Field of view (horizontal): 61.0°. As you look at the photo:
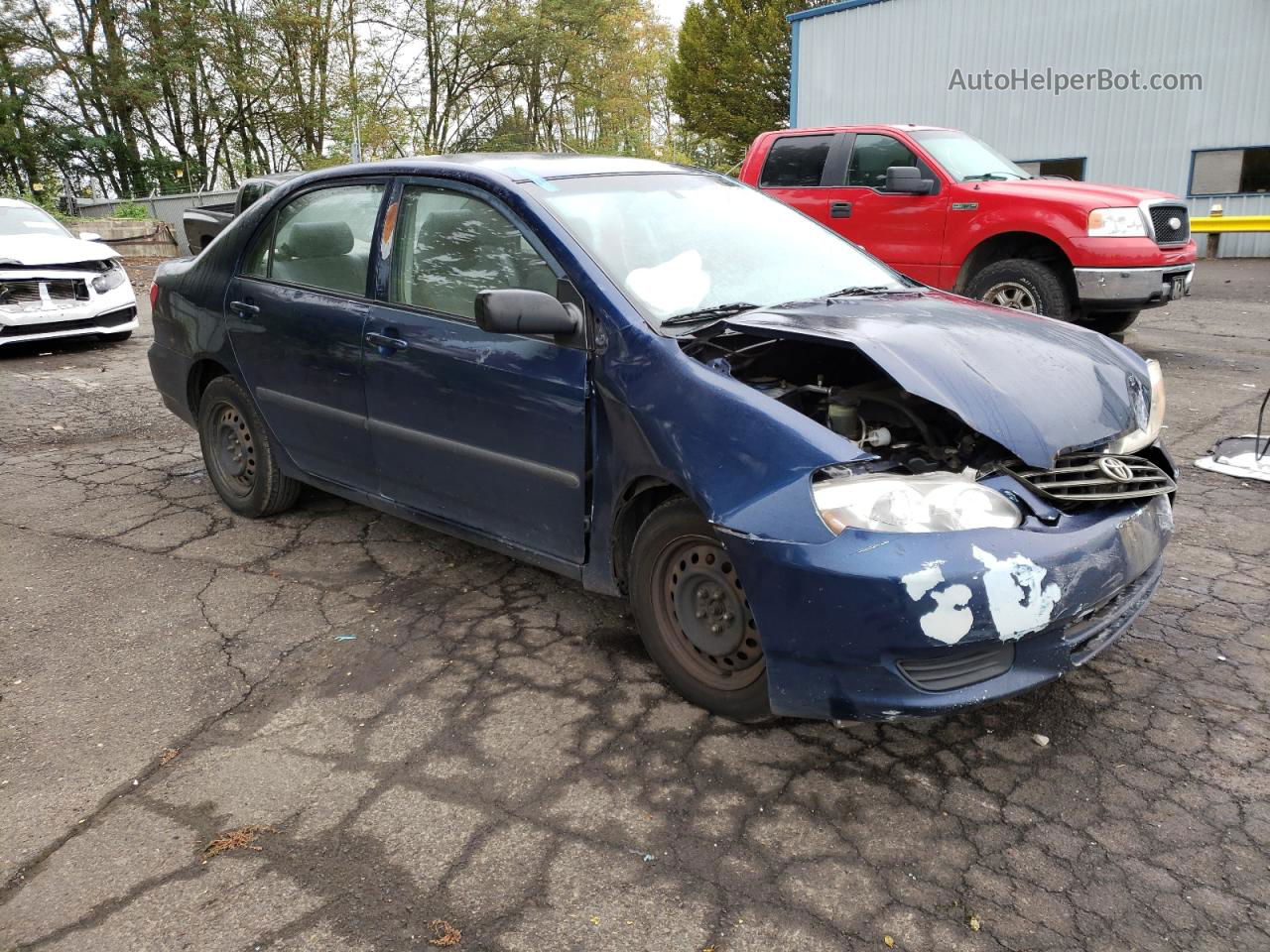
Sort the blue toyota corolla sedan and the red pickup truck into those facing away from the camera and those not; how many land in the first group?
0

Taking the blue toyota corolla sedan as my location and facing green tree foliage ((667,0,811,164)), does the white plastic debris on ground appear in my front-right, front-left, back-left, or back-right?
front-right

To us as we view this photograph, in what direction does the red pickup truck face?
facing the viewer and to the right of the viewer

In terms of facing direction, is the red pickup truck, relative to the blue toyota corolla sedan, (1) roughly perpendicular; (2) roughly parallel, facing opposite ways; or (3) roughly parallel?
roughly parallel

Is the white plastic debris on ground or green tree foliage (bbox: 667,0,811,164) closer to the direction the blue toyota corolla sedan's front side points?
the white plastic debris on ground

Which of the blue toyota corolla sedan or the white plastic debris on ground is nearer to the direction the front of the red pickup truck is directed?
the white plastic debris on ground

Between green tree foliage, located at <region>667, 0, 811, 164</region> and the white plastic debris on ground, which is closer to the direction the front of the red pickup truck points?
the white plastic debris on ground

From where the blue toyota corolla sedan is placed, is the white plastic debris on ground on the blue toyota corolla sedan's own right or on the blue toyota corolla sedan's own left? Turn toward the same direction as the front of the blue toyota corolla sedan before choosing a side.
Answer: on the blue toyota corolla sedan's own left

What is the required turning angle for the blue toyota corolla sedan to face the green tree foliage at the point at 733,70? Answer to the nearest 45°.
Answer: approximately 135° to its left

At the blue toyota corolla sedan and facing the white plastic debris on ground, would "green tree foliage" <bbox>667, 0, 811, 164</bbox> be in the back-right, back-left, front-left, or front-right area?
front-left

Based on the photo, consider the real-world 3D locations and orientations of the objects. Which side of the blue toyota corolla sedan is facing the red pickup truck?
left

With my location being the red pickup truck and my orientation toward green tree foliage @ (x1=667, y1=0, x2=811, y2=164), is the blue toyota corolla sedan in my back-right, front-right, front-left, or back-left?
back-left

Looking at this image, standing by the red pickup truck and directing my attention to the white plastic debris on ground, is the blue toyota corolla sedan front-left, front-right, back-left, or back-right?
front-right

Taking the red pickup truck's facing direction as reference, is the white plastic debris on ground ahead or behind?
ahead

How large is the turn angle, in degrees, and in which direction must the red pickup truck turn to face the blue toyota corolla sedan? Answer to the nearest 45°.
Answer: approximately 45° to its right
